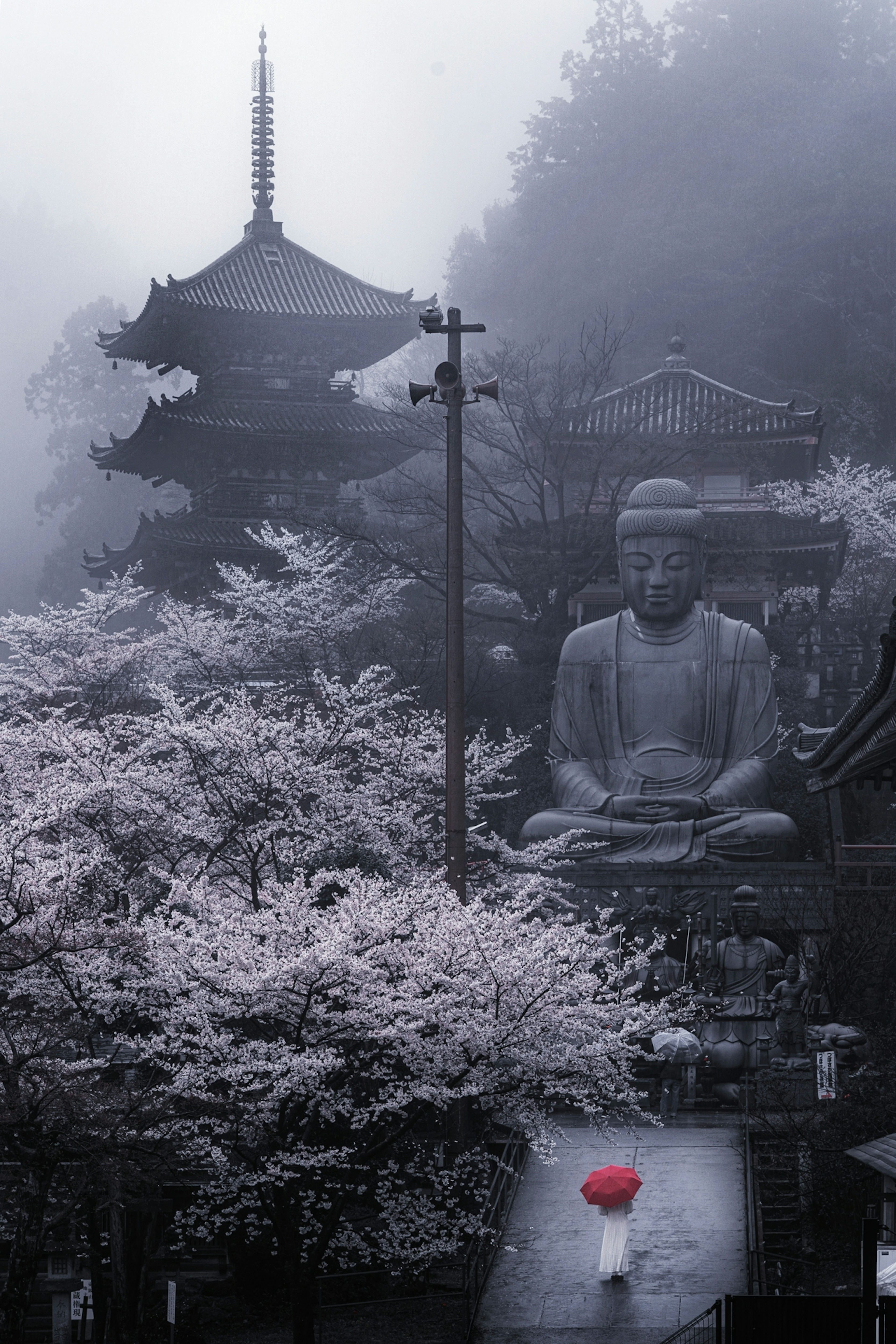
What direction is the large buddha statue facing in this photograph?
toward the camera

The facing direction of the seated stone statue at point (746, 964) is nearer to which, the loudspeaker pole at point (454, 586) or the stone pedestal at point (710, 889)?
the loudspeaker pole

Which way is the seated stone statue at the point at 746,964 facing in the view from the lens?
facing the viewer

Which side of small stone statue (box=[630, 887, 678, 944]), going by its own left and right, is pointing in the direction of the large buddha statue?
back

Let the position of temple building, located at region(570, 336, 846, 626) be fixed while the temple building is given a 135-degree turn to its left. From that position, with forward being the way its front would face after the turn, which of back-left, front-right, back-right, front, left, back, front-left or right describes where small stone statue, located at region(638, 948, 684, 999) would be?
back-right

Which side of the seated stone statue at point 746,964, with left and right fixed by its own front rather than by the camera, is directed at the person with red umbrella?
front

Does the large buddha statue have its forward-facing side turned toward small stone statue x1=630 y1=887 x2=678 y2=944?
yes

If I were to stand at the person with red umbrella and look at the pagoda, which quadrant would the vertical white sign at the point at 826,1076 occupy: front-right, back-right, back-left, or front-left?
front-right

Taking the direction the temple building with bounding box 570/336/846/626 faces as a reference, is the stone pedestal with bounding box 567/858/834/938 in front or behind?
in front

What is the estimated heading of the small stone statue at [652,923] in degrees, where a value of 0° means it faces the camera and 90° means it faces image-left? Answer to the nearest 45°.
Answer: approximately 0°

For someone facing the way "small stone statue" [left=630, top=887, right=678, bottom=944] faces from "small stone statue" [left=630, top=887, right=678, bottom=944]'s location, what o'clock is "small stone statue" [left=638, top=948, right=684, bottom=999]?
"small stone statue" [left=638, top=948, right=684, bottom=999] is roughly at 12 o'clock from "small stone statue" [left=630, top=887, right=678, bottom=944].

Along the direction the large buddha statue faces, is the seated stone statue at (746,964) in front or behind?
in front

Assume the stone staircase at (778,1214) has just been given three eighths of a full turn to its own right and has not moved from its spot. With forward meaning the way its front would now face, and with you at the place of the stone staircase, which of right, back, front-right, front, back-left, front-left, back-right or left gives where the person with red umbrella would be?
left
